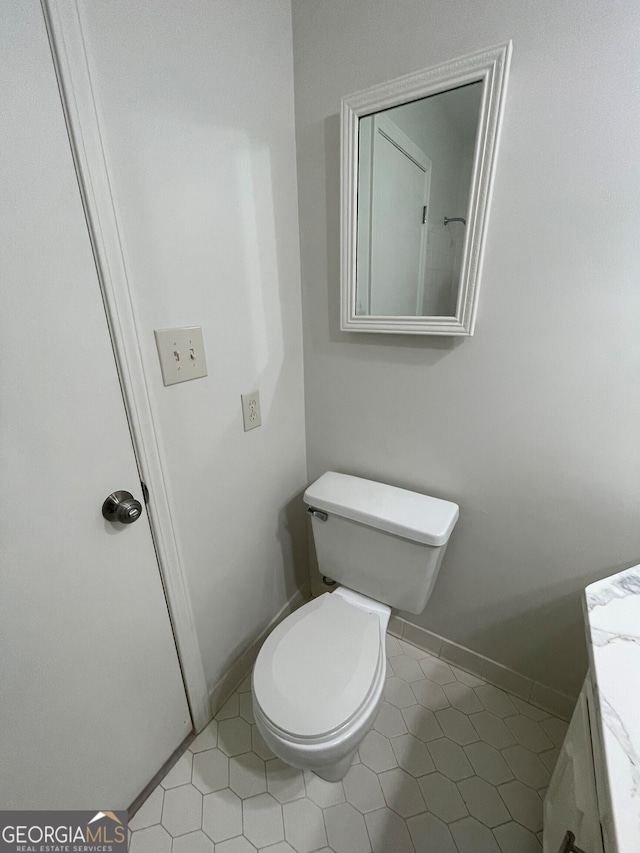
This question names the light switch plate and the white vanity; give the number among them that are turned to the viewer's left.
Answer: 1

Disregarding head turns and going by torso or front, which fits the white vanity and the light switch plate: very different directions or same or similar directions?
very different directions

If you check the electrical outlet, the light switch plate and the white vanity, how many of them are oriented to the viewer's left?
1

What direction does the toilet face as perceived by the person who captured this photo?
facing the viewer and to the left of the viewer

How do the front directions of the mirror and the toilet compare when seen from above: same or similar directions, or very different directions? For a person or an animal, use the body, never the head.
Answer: same or similar directions

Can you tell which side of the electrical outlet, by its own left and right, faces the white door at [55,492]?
right

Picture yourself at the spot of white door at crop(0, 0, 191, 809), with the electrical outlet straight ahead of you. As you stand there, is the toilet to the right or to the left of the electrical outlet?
right

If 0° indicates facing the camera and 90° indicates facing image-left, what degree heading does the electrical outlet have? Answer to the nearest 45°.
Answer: approximately 315°

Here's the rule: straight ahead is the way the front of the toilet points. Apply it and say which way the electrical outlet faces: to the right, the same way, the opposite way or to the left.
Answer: to the left

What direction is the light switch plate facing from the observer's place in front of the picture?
facing the viewer and to the right of the viewer

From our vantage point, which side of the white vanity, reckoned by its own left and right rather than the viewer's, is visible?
left
